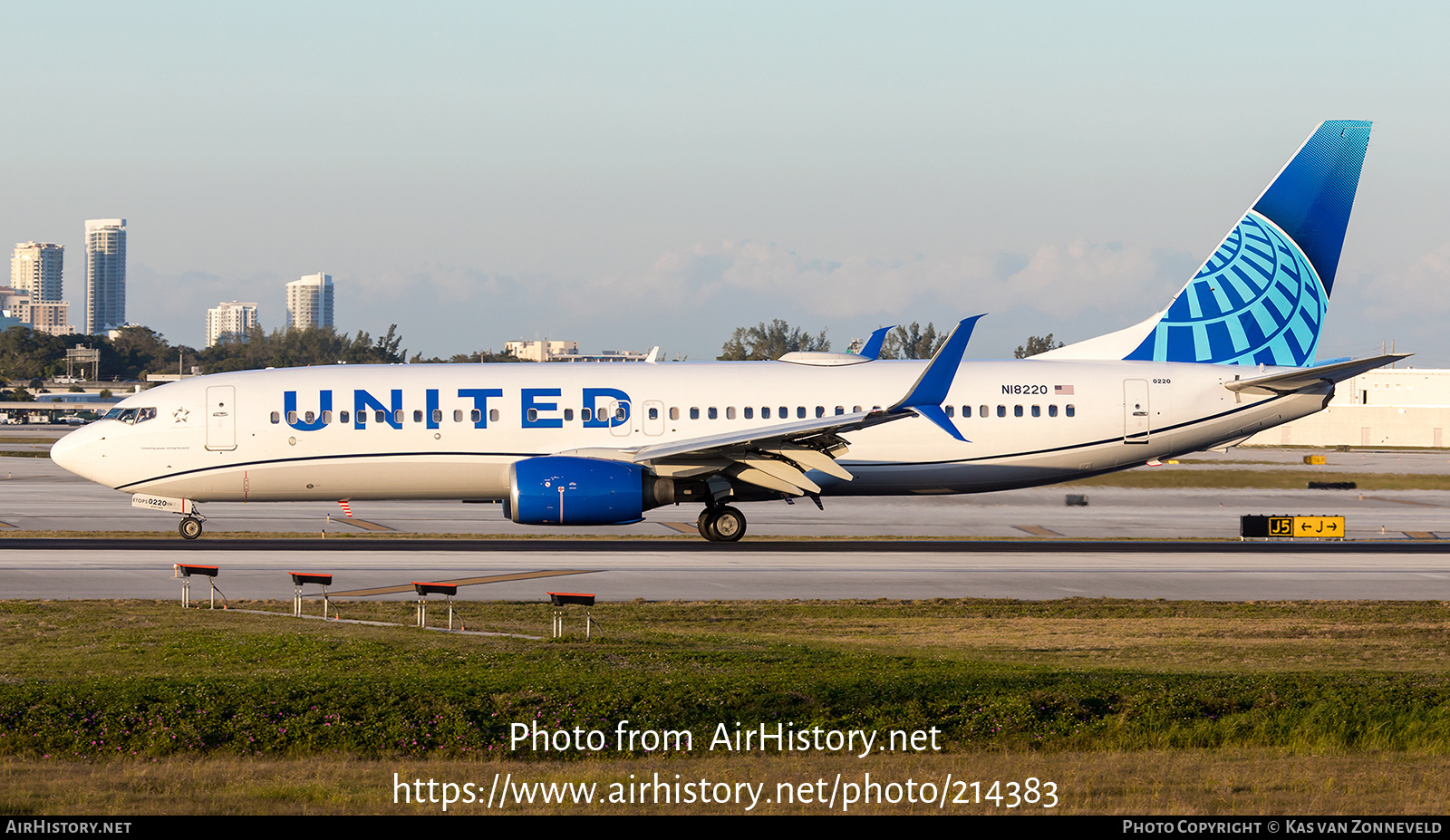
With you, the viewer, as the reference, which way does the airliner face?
facing to the left of the viewer
